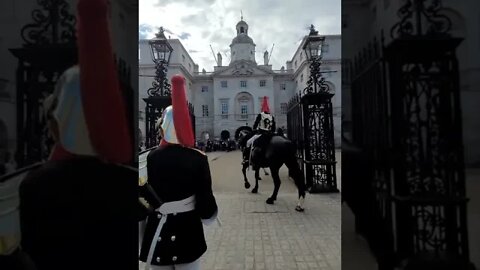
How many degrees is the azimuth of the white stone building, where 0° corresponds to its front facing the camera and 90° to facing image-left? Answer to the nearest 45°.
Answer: approximately 0°

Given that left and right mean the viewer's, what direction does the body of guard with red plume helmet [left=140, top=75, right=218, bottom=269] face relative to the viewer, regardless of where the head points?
facing away from the viewer and to the left of the viewer

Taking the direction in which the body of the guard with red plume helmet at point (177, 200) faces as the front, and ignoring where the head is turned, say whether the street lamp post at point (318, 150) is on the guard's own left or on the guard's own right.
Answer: on the guard's own right

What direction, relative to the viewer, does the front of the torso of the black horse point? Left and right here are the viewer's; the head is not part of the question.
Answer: facing away from the viewer and to the left of the viewer
